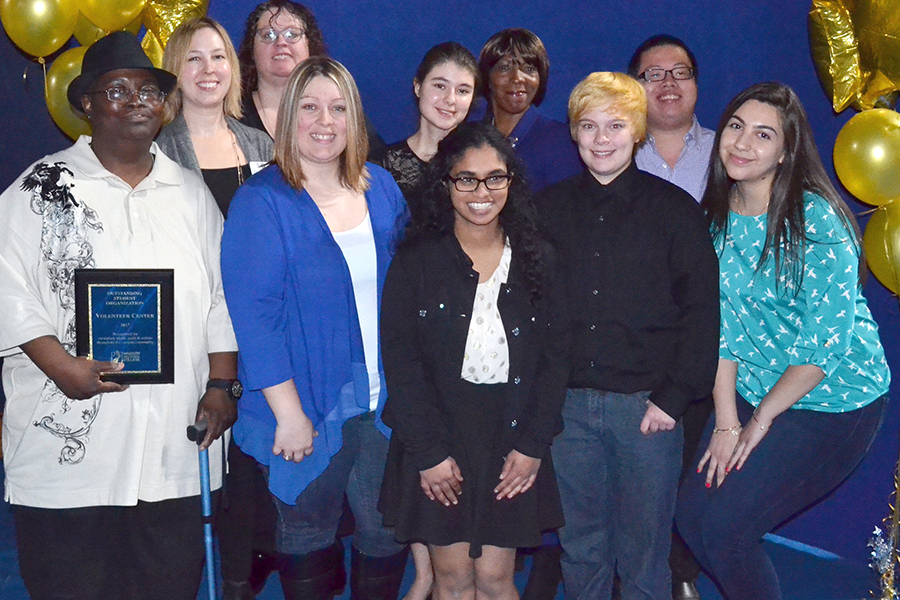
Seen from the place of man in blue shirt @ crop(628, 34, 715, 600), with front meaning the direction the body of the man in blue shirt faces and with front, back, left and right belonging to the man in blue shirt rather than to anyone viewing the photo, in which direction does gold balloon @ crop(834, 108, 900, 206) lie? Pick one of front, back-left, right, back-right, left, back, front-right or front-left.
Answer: left

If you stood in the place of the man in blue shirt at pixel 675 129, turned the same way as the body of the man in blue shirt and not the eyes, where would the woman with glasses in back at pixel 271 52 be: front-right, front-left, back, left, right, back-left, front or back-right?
right

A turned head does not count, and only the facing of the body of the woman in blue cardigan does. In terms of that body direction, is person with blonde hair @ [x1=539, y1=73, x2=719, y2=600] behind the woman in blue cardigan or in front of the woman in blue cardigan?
in front

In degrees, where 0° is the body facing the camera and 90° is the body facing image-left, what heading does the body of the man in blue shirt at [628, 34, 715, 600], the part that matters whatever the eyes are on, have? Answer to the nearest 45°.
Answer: approximately 0°

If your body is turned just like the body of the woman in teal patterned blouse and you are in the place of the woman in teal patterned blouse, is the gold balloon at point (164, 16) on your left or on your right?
on your right

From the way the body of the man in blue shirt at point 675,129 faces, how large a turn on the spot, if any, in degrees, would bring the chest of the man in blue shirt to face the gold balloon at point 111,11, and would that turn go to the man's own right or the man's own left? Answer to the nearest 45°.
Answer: approximately 90° to the man's own right

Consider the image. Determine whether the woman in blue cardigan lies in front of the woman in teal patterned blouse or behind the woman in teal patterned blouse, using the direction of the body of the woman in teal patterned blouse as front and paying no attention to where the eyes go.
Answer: in front

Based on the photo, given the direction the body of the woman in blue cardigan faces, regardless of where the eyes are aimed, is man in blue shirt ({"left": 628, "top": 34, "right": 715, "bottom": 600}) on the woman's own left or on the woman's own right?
on the woman's own left
